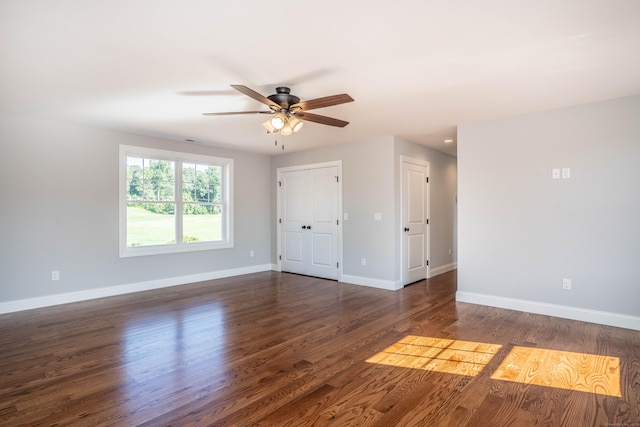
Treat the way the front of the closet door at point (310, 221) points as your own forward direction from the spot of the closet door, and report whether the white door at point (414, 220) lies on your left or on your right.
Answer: on your left

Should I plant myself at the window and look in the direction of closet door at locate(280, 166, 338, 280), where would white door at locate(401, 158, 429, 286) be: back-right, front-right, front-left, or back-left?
front-right

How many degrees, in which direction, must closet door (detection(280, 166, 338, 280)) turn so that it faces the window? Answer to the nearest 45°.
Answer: approximately 45° to its right

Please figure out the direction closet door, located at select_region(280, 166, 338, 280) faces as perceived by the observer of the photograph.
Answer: facing the viewer and to the left of the viewer

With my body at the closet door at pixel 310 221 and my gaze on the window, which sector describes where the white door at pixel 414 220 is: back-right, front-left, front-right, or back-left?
back-left

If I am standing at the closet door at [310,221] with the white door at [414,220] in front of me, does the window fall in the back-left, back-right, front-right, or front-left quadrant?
back-right

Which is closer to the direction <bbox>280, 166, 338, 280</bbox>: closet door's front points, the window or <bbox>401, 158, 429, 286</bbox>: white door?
the window

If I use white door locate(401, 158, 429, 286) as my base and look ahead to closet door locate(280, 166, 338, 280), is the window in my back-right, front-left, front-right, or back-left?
front-left
